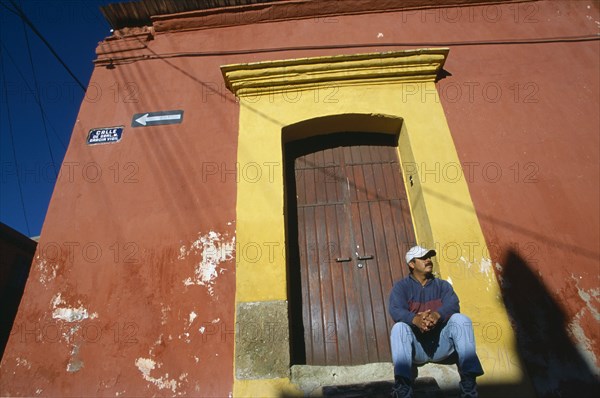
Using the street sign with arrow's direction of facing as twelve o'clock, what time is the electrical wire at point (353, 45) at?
The electrical wire is roughly at 10 o'clock from the street sign with arrow.

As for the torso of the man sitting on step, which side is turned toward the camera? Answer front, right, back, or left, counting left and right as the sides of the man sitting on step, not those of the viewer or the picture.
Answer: front

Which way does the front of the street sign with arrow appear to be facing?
toward the camera

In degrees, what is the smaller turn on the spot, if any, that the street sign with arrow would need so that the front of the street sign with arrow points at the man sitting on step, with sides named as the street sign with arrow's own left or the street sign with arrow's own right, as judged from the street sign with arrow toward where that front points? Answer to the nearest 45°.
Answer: approximately 45° to the street sign with arrow's own left

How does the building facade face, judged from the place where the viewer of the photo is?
facing the viewer
